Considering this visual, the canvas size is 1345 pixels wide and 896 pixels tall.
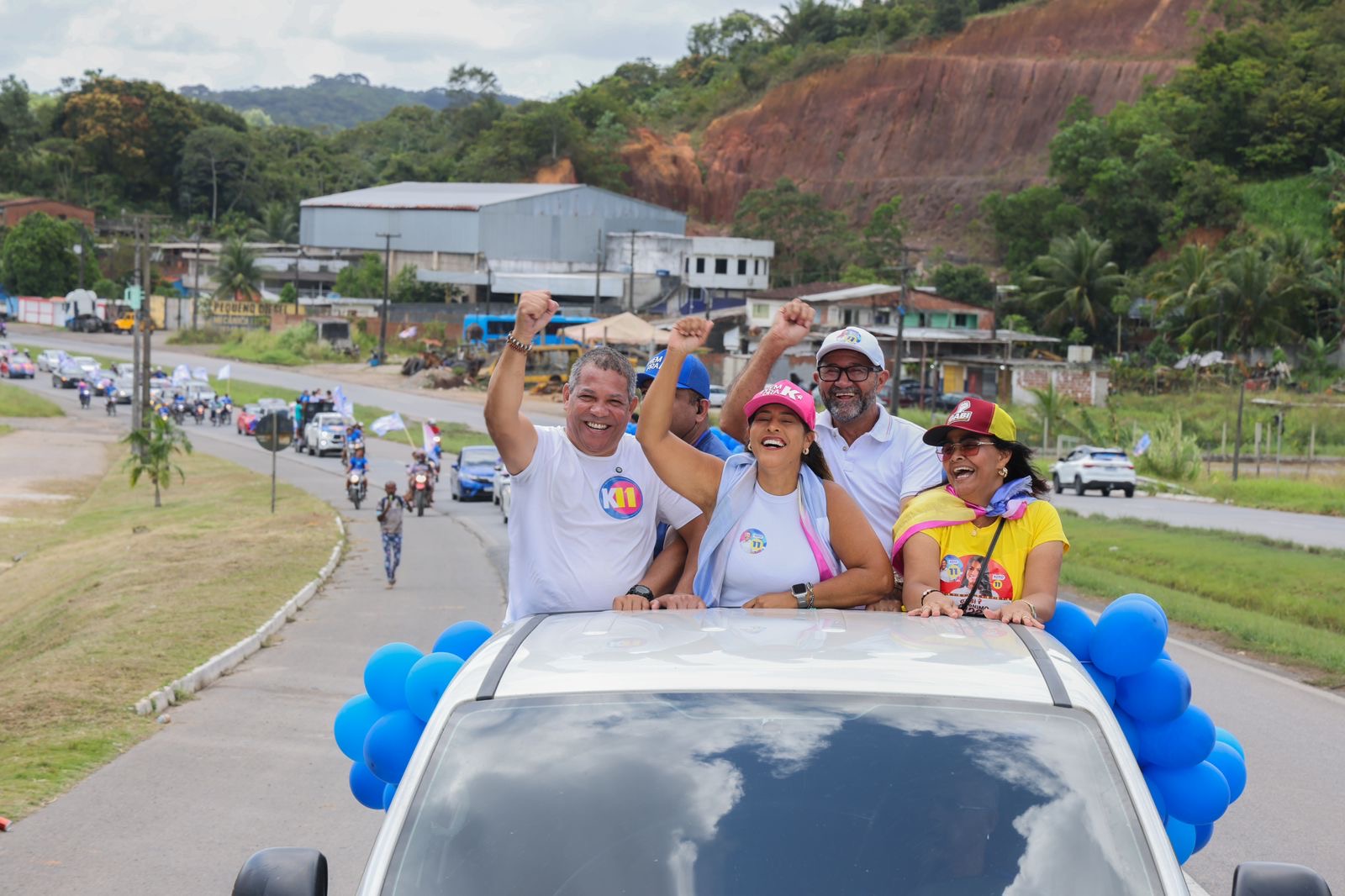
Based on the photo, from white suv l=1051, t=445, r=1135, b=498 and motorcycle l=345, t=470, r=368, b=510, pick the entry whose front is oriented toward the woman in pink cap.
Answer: the motorcycle

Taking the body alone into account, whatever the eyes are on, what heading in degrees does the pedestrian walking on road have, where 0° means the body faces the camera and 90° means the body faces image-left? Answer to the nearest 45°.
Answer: approximately 0°

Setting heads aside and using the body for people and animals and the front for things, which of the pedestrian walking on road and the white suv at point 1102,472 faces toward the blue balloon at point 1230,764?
the pedestrian walking on road
